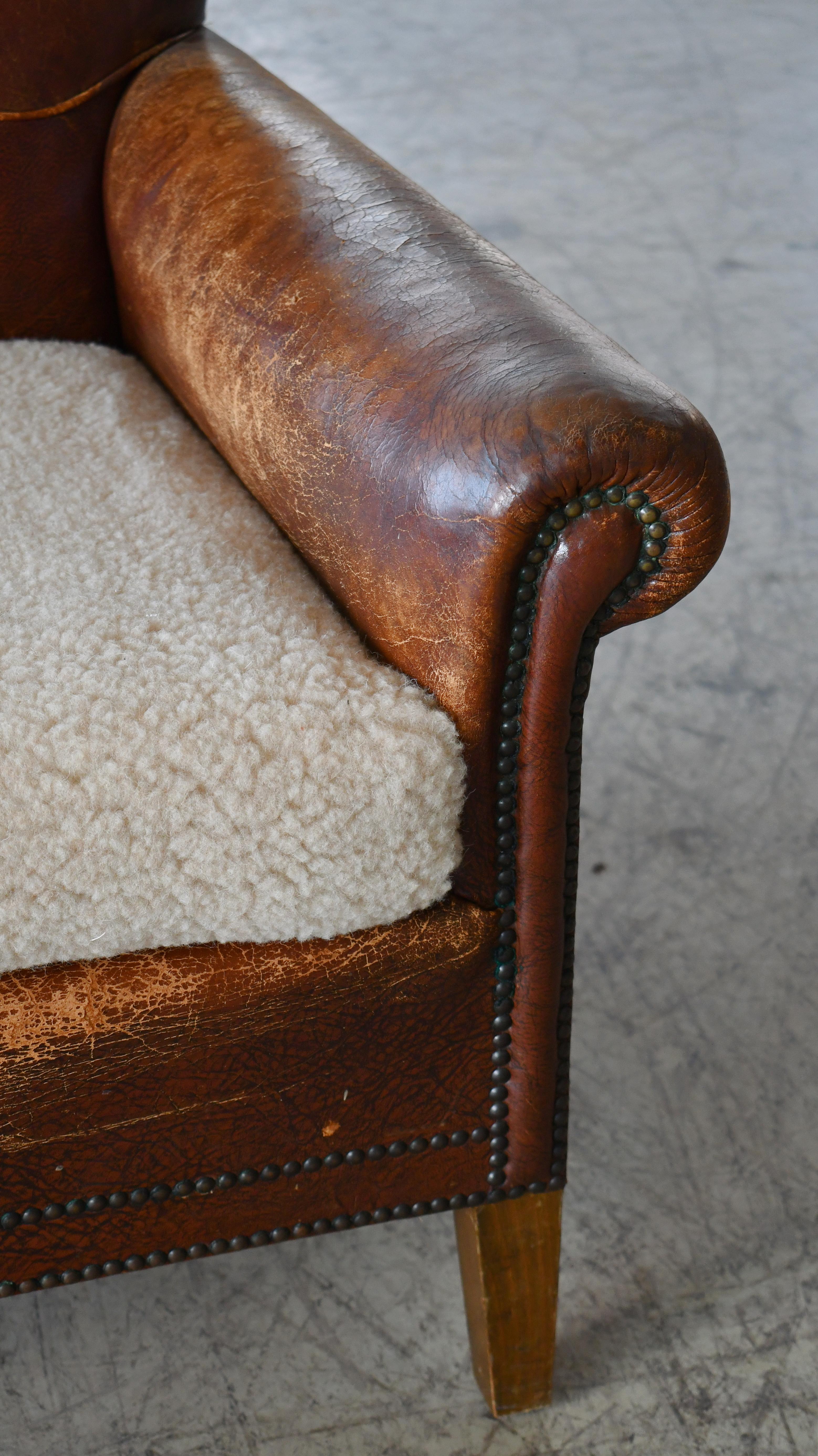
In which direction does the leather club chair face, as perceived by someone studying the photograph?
facing the viewer and to the right of the viewer
